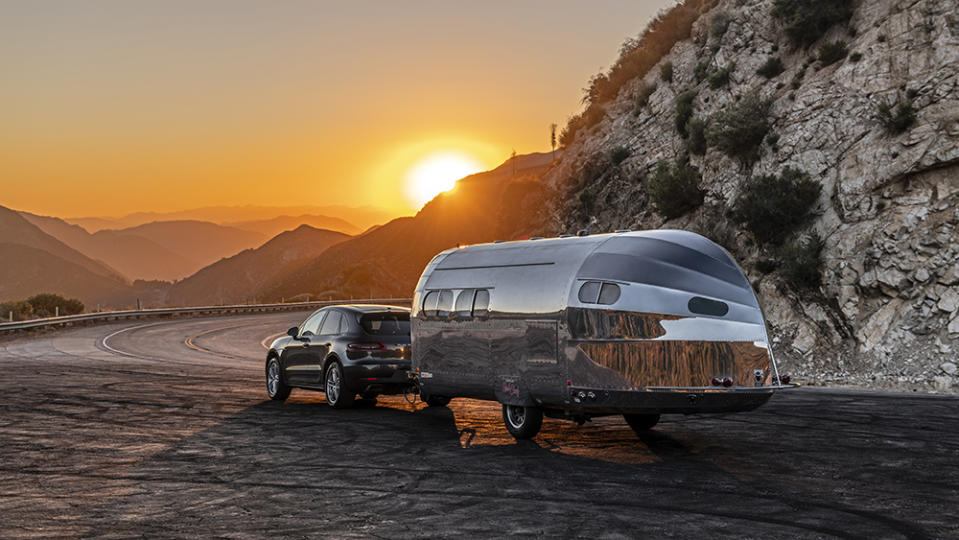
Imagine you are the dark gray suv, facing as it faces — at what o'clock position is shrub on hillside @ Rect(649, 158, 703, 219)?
The shrub on hillside is roughly at 3 o'clock from the dark gray suv.

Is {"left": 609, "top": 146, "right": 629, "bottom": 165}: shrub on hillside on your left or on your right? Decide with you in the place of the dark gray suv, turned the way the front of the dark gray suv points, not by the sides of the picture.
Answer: on your right

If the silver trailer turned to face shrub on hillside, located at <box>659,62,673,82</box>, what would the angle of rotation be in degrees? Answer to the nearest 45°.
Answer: approximately 45° to its right

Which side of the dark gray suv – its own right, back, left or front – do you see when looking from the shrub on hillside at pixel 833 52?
right

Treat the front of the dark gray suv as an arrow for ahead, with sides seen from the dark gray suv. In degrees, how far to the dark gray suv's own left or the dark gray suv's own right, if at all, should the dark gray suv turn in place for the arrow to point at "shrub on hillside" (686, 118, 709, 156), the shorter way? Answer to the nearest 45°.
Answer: approximately 90° to the dark gray suv's own right

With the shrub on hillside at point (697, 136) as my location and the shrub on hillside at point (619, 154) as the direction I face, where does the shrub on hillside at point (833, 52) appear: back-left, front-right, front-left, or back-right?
back-right

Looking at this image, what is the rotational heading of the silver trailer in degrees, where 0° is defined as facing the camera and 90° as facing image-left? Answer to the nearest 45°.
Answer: approximately 135°

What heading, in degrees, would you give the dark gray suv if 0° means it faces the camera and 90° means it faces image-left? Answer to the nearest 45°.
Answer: approximately 135°
